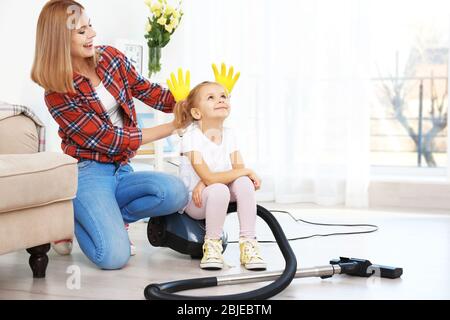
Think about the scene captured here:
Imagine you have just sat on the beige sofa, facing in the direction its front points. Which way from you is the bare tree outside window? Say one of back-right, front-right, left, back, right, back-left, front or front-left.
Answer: left

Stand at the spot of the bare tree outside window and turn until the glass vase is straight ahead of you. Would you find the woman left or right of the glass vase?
left

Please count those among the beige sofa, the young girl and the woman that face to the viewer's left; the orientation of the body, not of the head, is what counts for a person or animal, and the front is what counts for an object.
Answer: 0

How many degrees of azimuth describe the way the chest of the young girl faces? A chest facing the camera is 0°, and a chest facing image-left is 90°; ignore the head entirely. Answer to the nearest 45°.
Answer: approximately 315°

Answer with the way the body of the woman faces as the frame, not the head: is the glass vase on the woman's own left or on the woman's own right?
on the woman's own left

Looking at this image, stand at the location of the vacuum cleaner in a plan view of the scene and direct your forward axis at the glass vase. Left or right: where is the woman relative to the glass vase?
left

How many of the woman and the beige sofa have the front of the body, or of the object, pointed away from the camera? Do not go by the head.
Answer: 0

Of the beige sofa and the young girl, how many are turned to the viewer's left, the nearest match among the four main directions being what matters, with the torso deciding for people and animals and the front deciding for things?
0

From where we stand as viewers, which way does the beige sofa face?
facing the viewer and to the right of the viewer

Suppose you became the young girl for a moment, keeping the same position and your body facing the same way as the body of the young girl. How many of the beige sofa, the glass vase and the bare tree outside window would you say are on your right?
1
